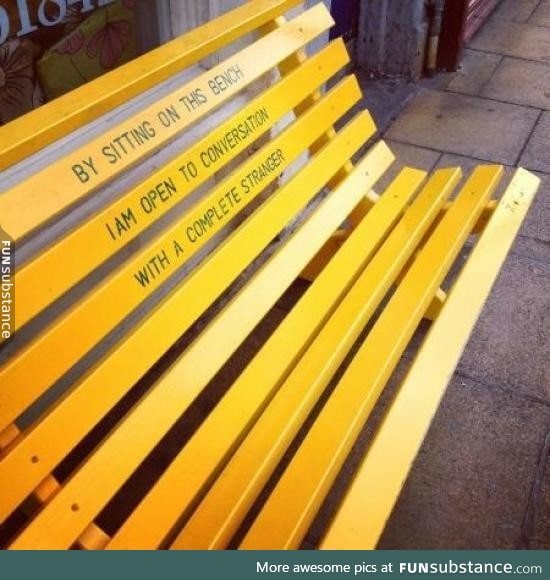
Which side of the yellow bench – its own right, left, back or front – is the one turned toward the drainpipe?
left

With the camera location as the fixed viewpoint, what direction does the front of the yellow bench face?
facing the viewer and to the right of the viewer
